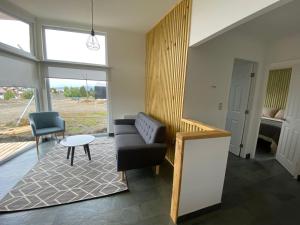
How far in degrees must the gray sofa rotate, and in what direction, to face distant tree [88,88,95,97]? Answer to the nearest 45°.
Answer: approximately 45° to its right

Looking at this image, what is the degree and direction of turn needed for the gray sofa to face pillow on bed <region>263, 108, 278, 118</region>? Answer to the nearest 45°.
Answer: approximately 135° to its right

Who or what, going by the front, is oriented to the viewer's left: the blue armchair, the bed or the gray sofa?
the gray sofa

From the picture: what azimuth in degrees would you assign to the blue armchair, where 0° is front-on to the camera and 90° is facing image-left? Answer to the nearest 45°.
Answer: approximately 315°

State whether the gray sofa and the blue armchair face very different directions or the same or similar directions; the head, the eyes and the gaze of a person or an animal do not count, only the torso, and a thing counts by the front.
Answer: very different directions

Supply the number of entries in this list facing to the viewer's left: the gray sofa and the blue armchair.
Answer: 1

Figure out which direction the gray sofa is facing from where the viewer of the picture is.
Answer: facing to the left of the viewer

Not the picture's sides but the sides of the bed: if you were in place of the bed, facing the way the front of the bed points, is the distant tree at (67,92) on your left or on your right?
on your right

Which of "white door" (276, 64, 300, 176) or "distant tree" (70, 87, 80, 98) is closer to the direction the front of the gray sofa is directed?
the distant tree

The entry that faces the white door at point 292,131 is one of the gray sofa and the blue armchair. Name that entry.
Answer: the blue armchair
